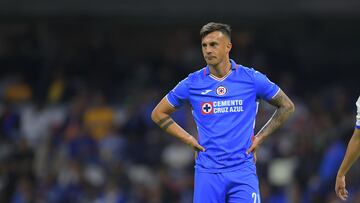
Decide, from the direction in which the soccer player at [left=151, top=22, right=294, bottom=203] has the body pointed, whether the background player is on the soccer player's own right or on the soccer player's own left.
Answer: on the soccer player's own left

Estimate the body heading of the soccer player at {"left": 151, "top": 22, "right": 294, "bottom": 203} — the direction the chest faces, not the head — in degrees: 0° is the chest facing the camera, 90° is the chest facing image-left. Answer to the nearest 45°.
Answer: approximately 0°
